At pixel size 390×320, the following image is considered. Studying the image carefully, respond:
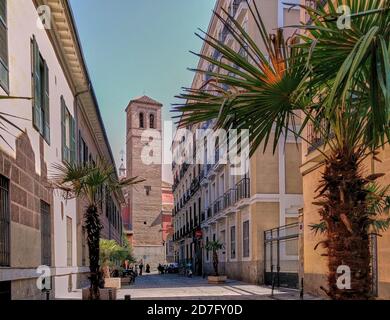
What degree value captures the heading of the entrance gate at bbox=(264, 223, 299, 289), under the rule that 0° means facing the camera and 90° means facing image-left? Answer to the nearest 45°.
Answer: approximately 45°
